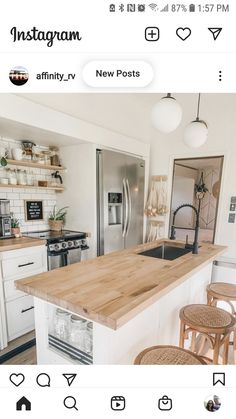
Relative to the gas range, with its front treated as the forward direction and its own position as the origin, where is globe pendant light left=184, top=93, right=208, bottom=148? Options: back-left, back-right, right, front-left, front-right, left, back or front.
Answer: front

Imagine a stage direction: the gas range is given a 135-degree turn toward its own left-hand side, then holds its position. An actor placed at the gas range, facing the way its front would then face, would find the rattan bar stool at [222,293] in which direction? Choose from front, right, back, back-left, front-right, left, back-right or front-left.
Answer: back-right

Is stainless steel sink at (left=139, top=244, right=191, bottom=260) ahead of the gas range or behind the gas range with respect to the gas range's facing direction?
ahead

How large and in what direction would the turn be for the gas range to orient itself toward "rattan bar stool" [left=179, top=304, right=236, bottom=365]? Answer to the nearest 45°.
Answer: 0° — it already faces it

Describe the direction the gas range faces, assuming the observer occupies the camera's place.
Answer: facing the viewer and to the right of the viewer

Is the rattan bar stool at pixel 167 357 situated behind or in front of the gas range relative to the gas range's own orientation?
in front

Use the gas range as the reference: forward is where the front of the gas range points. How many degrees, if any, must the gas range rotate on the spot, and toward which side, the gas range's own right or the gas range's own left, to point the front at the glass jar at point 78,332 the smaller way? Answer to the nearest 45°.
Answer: approximately 45° to the gas range's own right
